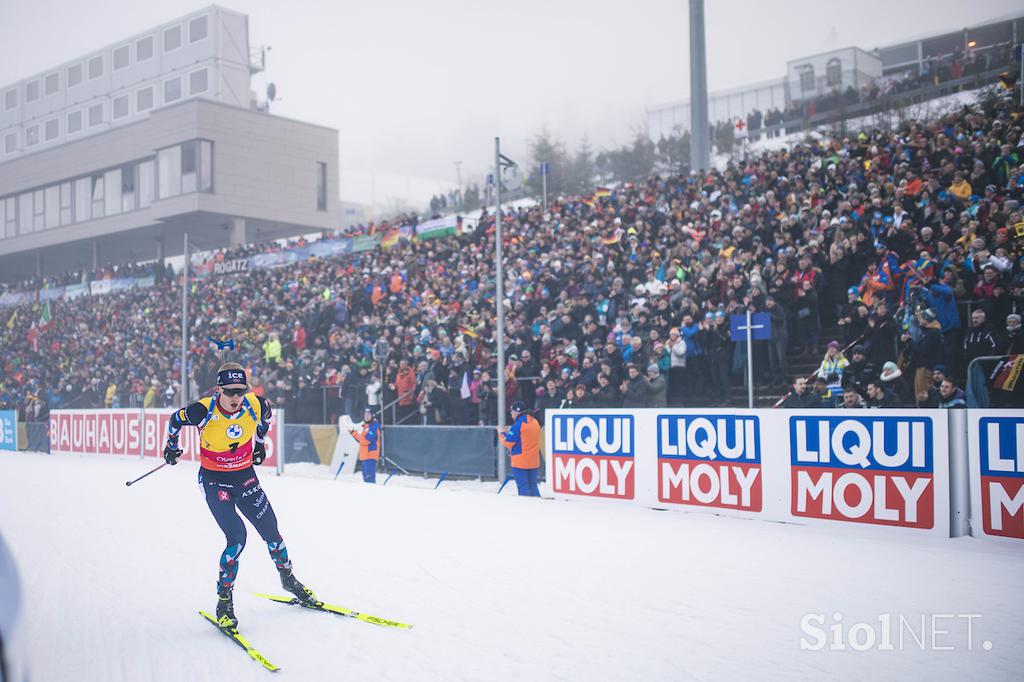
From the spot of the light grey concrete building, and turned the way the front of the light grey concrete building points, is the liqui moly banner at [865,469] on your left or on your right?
on your left

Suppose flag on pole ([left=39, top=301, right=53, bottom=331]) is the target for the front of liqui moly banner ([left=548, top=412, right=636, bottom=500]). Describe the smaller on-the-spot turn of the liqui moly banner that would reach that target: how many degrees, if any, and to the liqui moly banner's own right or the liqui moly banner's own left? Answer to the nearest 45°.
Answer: approximately 90° to the liqui moly banner's own right

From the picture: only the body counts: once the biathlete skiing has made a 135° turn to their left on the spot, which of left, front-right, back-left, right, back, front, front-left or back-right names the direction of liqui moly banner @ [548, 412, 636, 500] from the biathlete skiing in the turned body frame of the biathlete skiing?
front

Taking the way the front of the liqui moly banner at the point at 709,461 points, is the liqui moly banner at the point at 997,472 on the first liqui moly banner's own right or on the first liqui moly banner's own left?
on the first liqui moly banner's own left

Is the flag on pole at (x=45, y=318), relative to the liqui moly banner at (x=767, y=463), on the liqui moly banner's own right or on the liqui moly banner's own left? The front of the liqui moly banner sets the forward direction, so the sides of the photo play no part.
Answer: on the liqui moly banner's own right

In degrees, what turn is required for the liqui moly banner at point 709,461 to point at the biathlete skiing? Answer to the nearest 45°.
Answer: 0° — it already faces them

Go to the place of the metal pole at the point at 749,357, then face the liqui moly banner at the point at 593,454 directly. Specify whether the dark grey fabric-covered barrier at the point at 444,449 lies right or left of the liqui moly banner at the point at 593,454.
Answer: right

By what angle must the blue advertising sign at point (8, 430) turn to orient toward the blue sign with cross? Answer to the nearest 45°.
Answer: approximately 45° to its left

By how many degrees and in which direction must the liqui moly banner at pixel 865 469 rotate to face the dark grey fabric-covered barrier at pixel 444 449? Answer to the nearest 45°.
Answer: approximately 90° to its right

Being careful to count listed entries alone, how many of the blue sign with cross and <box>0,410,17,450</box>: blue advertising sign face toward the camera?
2

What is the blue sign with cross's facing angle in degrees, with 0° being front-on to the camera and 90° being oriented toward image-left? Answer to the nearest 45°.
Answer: approximately 0°

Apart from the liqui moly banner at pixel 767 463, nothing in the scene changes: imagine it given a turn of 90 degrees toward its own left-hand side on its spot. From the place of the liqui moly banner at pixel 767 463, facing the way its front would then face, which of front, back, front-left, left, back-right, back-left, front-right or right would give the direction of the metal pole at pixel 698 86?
back-left

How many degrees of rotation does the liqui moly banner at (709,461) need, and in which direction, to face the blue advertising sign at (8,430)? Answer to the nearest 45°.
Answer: approximately 90° to its right
